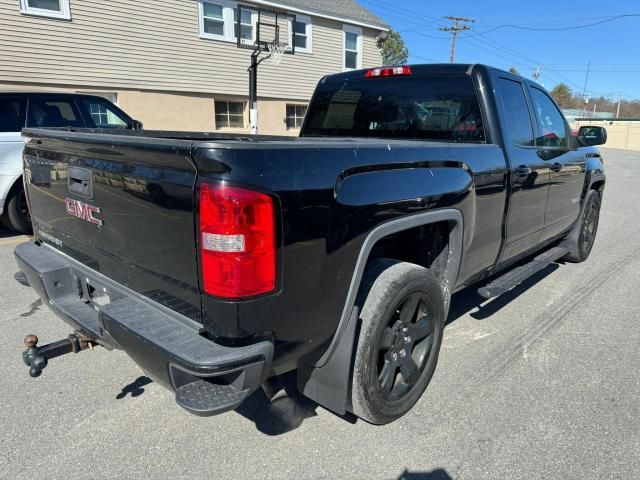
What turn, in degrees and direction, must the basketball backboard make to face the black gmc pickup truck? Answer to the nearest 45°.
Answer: approximately 45° to its right

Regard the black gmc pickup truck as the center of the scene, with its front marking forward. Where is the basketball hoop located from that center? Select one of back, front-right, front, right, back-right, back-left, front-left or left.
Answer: front-left

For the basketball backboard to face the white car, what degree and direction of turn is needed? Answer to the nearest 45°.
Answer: approximately 45° to its right

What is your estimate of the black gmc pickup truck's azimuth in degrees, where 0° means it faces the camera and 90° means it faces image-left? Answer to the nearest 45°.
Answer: approximately 225°

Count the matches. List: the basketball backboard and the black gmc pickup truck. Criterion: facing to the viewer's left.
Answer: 0

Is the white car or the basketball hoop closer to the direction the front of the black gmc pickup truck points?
the basketball hoop

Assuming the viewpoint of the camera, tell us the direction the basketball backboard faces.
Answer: facing the viewer and to the right of the viewer

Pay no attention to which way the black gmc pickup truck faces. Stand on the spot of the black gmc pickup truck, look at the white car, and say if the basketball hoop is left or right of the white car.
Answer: right
